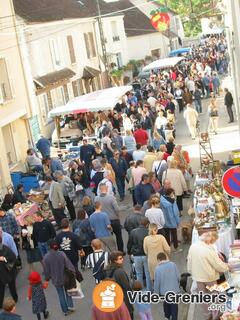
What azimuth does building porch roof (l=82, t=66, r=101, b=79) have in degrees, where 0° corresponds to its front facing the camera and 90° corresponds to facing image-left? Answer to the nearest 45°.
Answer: approximately 315°

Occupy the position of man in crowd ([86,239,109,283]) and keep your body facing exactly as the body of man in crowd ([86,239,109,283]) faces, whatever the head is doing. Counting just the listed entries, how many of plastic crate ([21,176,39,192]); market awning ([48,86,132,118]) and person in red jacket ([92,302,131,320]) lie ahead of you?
2

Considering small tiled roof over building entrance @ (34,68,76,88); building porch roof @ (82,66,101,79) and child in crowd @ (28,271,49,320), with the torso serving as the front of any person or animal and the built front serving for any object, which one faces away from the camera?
the child in crowd

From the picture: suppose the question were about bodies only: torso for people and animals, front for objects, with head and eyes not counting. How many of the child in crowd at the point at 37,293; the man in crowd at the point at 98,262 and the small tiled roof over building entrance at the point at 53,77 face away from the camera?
2

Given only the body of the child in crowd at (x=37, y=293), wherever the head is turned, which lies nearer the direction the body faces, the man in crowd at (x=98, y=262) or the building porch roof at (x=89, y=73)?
the building porch roof

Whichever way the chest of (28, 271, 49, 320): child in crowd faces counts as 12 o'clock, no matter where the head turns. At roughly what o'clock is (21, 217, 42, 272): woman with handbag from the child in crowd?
The woman with handbag is roughly at 12 o'clock from the child in crowd.

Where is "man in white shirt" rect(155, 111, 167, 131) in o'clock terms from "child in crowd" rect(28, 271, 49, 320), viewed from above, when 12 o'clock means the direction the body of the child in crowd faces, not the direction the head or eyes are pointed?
The man in white shirt is roughly at 1 o'clock from the child in crowd.

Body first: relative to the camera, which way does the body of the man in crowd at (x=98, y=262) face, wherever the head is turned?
away from the camera

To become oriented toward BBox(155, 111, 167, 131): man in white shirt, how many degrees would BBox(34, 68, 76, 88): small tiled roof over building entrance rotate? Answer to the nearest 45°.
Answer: approximately 45° to its right

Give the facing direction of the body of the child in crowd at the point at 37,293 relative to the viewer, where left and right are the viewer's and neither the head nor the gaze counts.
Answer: facing away from the viewer
